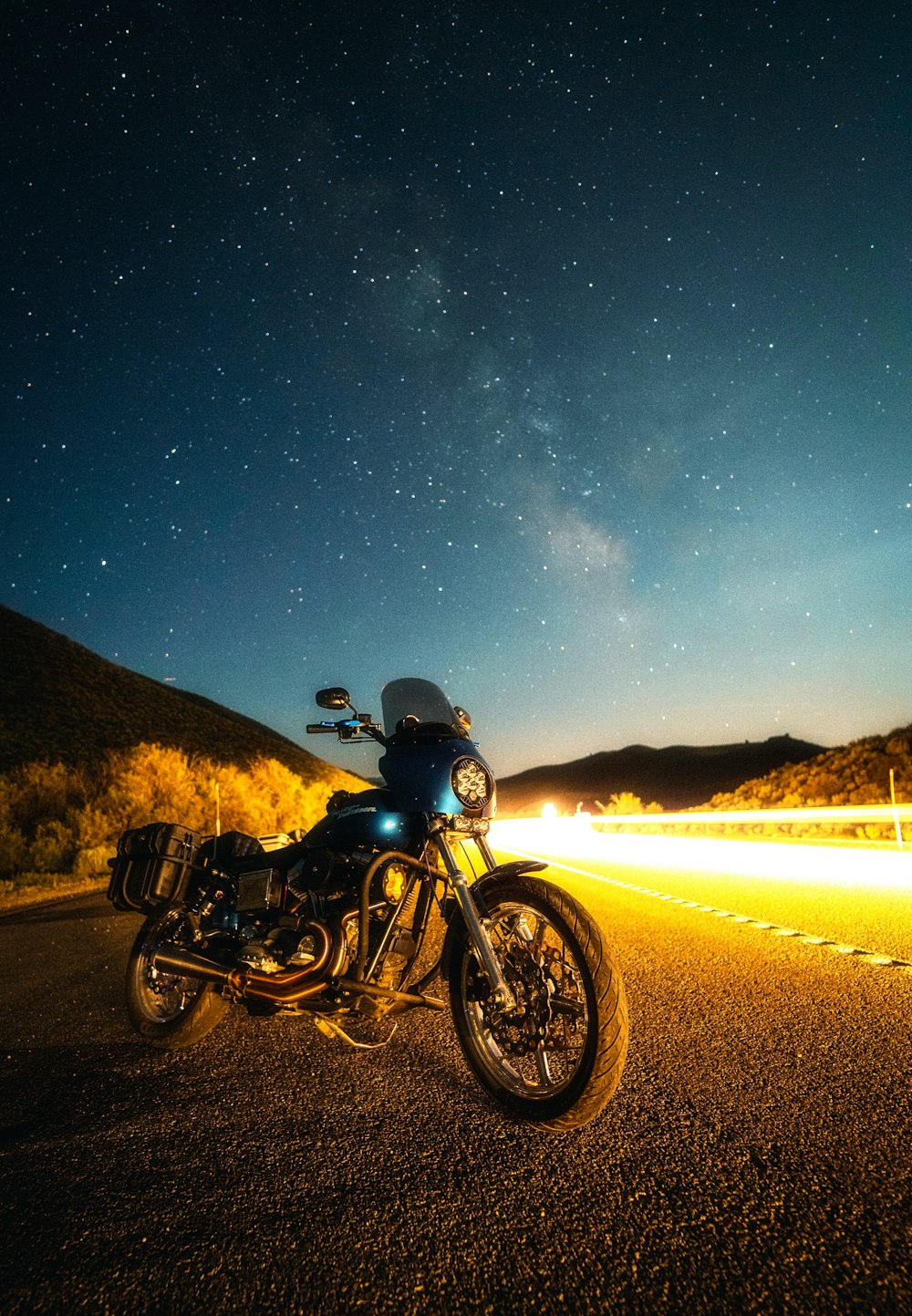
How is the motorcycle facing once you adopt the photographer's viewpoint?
facing the viewer and to the right of the viewer

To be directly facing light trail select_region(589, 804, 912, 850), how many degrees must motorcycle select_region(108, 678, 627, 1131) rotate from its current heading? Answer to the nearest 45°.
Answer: approximately 90° to its left
